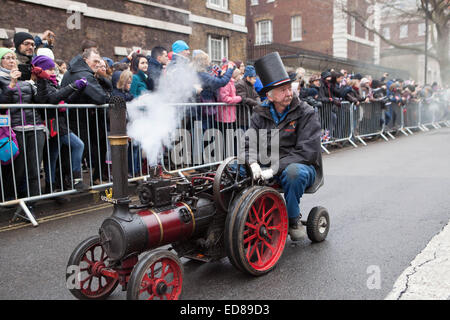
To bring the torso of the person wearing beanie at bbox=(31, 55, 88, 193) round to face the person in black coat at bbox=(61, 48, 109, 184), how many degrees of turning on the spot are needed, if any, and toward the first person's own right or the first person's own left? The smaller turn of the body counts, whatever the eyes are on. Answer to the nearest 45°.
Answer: approximately 45° to the first person's own left

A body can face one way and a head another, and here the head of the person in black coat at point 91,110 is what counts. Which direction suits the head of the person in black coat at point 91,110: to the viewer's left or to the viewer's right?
to the viewer's right

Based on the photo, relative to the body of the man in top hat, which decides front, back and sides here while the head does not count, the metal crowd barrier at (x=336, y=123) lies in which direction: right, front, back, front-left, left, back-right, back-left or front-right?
back-right

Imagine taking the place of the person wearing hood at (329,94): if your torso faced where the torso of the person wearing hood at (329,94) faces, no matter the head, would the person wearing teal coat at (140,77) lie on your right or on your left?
on your right

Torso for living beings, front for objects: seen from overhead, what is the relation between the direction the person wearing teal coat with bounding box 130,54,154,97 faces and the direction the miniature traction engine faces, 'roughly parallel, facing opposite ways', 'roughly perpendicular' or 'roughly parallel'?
roughly perpendicular

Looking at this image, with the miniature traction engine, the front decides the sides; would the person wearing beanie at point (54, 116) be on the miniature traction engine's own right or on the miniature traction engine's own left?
on the miniature traction engine's own right

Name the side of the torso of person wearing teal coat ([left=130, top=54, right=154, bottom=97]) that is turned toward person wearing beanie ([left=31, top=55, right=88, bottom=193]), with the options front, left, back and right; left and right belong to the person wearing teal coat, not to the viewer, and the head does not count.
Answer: right

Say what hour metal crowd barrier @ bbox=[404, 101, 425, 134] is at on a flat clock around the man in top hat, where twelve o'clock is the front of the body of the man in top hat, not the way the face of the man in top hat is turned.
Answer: The metal crowd barrier is roughly at 5 o'clock from the man in top hat.

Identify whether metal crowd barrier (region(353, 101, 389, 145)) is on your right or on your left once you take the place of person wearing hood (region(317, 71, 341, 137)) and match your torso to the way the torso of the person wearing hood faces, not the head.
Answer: on your left

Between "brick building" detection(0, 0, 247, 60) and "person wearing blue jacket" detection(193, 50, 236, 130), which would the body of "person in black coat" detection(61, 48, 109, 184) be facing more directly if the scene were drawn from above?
the person wearing blue jacket

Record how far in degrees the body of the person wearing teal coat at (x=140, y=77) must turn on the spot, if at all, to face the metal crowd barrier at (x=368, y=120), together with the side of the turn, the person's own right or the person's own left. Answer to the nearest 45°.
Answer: approximately 90° to the person's own left
